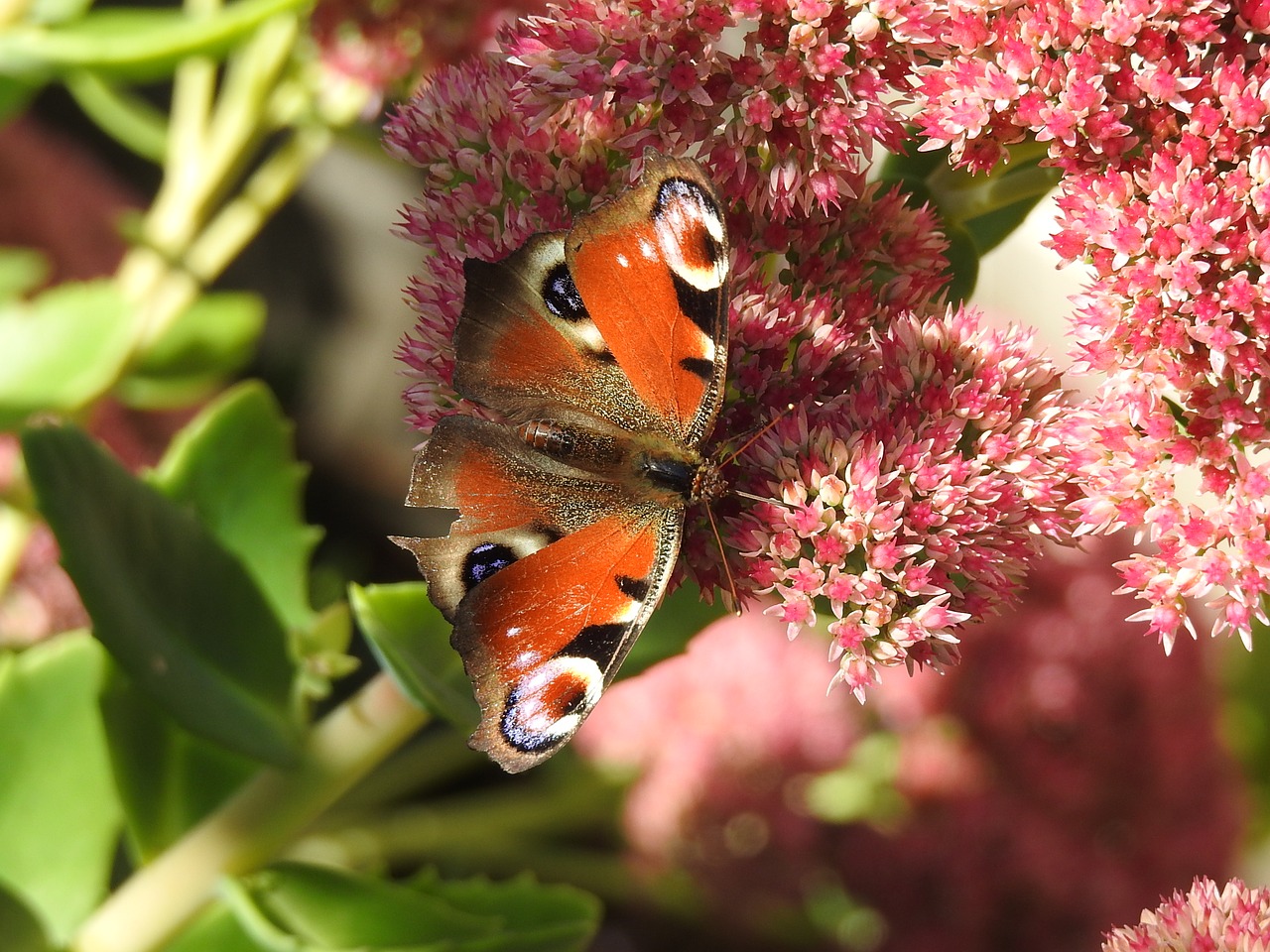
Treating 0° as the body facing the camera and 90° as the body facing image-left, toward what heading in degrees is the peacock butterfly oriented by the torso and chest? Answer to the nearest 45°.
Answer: approximately 270°
